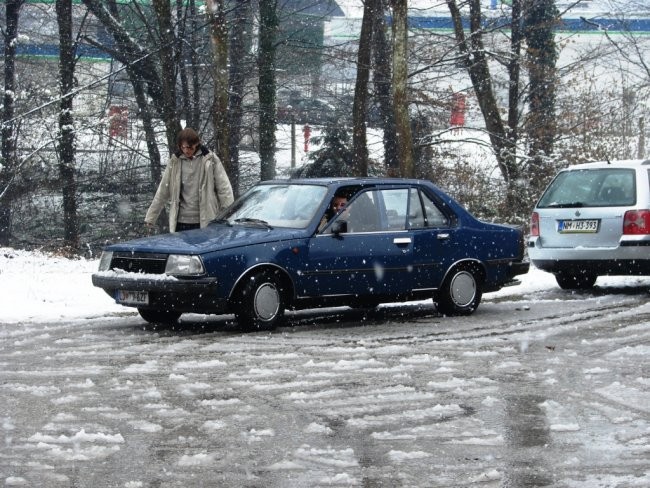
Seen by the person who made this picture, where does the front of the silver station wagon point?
facing away from the viewer and to the right of the viewer

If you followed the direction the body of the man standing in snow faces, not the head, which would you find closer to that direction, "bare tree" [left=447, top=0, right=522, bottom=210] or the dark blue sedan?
the dark blue sedan

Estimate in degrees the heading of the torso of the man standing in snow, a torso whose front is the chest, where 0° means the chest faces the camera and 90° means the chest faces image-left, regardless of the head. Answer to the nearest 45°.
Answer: approximately 0°

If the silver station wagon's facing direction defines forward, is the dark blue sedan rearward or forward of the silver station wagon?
rearward

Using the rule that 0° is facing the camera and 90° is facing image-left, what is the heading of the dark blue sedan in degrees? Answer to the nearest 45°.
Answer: approximately 45°

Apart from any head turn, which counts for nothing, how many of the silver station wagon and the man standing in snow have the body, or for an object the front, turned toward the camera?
1

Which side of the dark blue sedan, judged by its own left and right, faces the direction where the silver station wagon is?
back

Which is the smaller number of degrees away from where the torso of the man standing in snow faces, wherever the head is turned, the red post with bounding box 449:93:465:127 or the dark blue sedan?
the dark blue sedan
